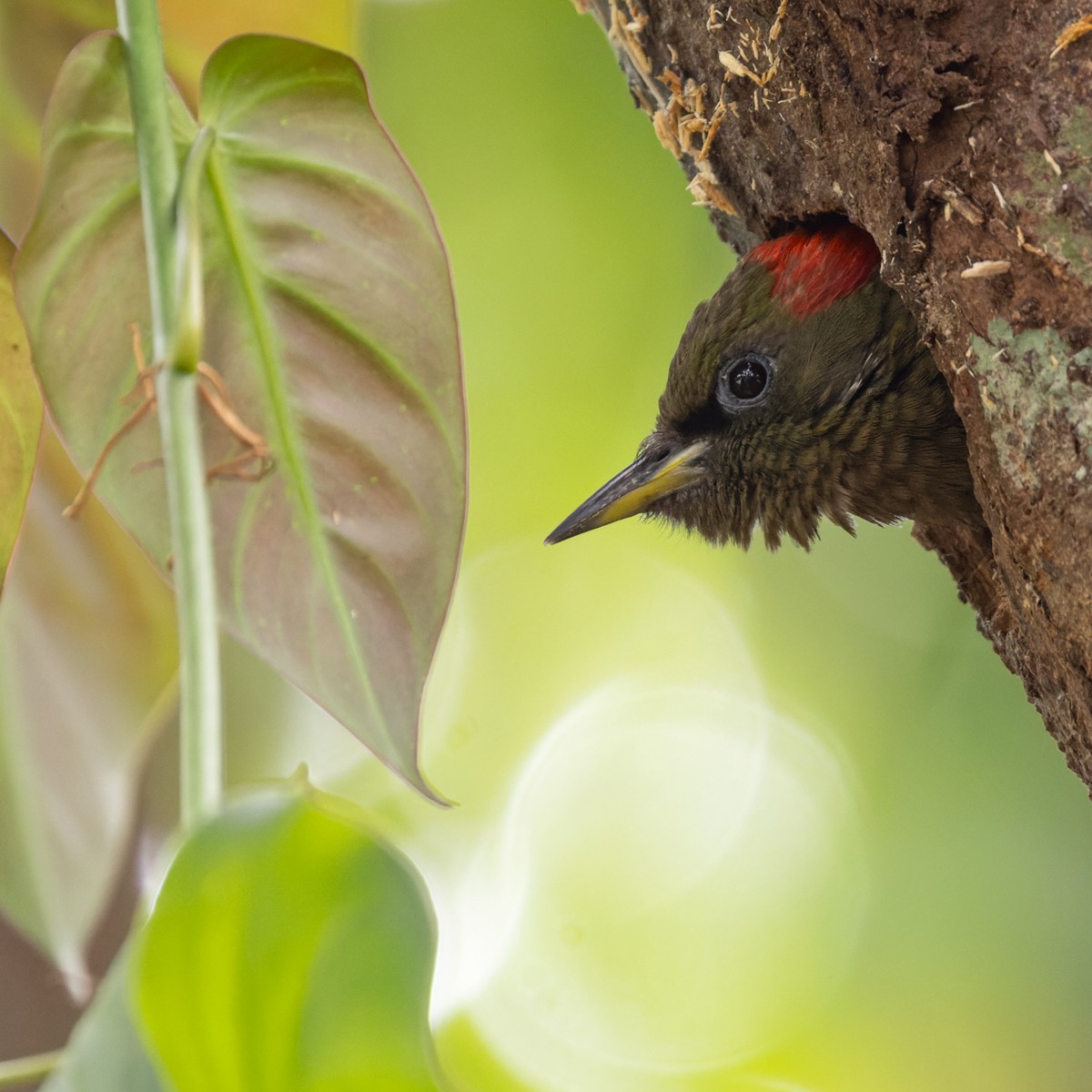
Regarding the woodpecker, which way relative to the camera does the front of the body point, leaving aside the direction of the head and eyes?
to the viewer's left
